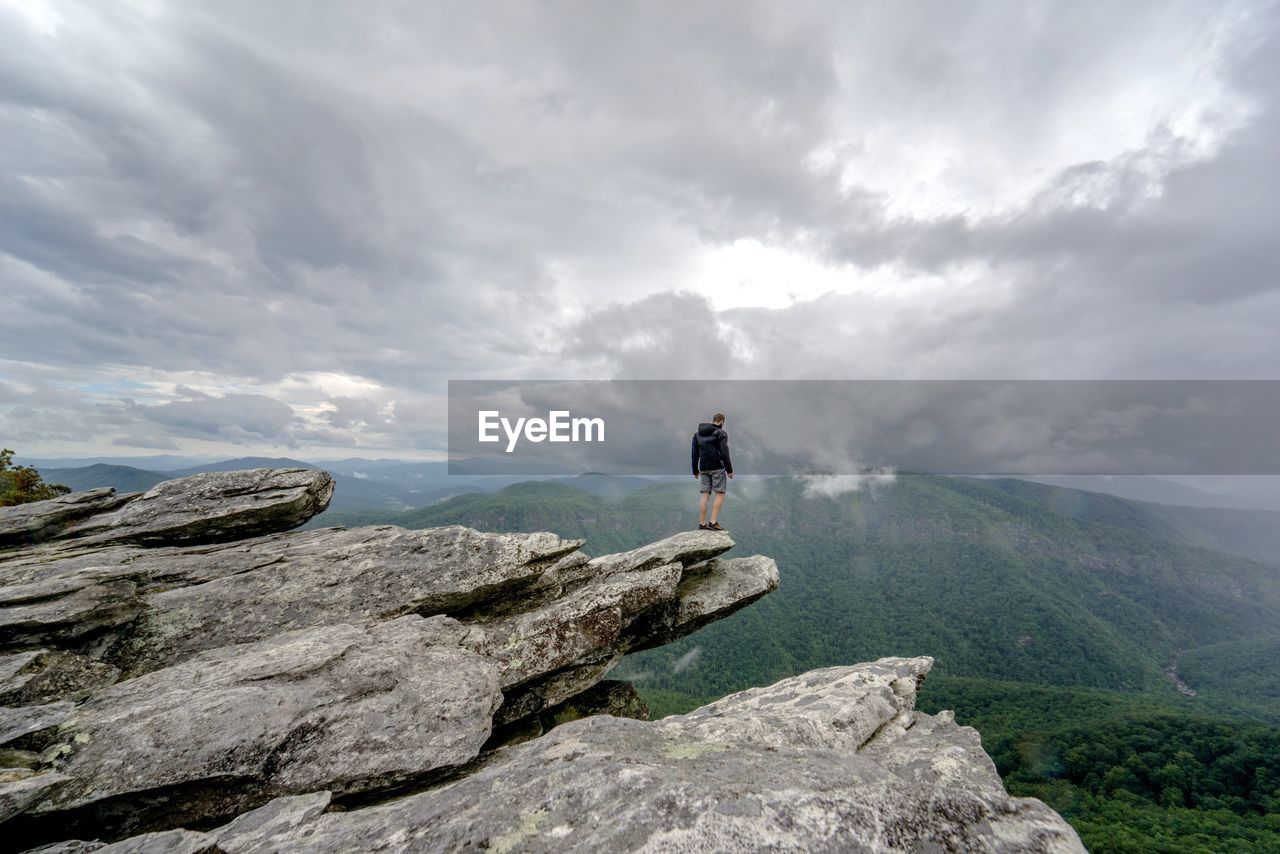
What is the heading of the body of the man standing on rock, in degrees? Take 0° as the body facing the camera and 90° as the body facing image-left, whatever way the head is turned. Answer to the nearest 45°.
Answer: approximately 225°
